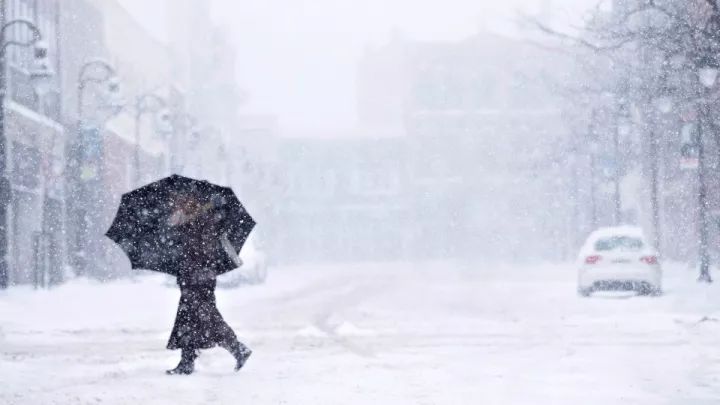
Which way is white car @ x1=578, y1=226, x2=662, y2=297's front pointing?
away from the camera

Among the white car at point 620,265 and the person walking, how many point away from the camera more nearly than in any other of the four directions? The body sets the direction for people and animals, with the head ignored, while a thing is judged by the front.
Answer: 1

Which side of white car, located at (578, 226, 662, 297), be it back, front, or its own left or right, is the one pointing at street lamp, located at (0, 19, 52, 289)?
left

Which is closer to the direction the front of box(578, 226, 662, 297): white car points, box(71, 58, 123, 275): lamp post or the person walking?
the lamp post
